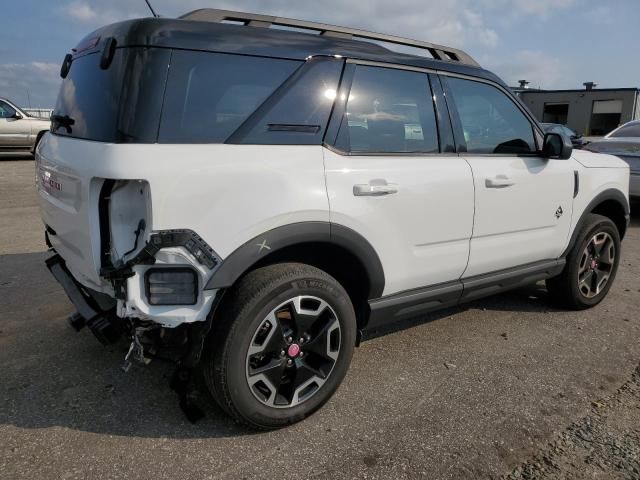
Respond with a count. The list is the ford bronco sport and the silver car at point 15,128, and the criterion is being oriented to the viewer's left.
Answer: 0

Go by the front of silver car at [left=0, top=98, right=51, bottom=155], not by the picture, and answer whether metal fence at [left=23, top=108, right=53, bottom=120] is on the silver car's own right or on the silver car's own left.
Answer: on the silver car's own left

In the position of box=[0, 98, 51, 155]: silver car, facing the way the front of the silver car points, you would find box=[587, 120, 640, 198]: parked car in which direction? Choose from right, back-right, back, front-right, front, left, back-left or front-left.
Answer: front-right

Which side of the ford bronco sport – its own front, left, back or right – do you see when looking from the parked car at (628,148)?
front

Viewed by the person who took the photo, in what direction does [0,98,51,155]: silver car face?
facing to the right of the viewer

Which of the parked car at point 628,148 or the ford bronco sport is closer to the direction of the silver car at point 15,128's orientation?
the parked car

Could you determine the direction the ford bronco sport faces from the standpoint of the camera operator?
facing away from the viewer and to the right of the viewer

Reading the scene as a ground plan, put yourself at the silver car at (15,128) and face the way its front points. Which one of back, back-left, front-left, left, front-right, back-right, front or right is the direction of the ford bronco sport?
right

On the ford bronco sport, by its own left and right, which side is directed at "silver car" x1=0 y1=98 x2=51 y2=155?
left
